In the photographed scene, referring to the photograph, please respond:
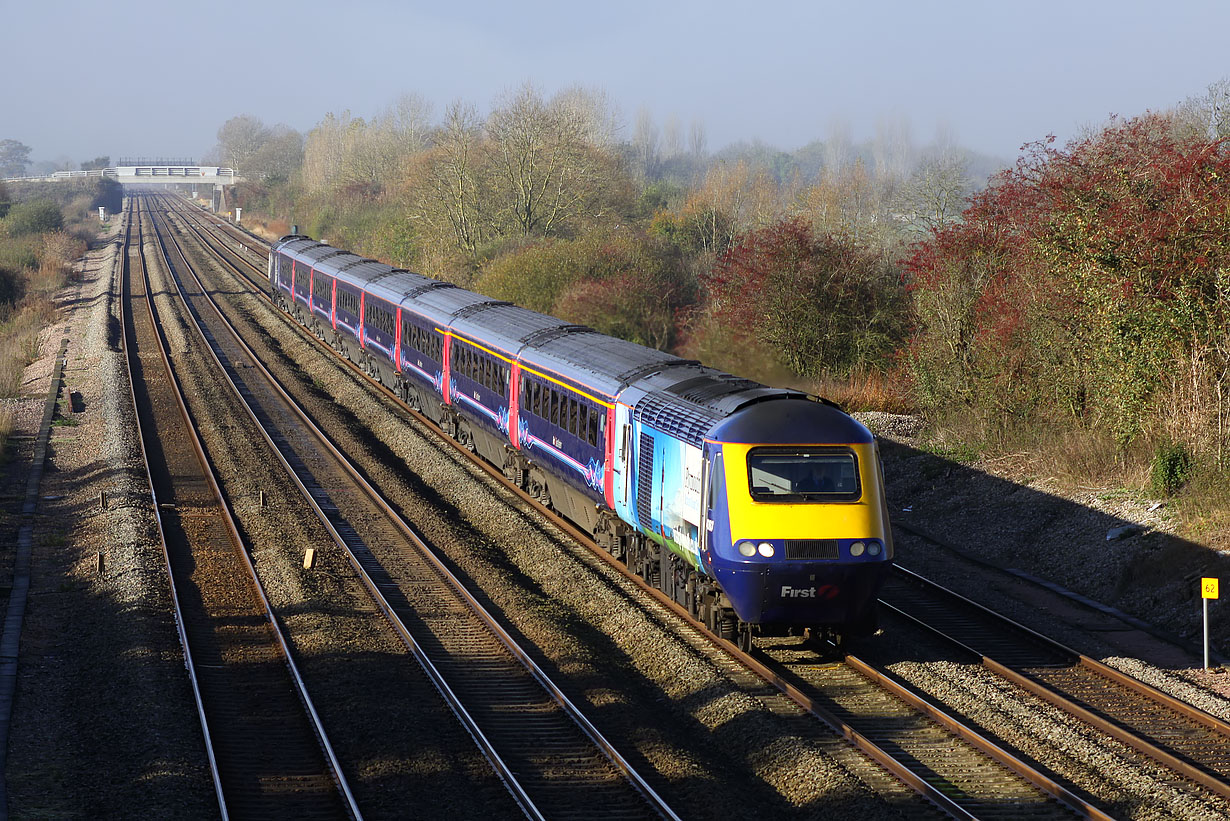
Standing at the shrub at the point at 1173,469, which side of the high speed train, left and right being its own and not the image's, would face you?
left

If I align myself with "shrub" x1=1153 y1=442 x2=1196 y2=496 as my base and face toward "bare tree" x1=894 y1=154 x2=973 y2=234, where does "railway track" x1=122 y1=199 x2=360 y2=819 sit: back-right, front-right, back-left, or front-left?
back-left

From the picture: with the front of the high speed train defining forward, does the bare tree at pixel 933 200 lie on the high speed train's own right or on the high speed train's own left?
on the high speed train's own left
